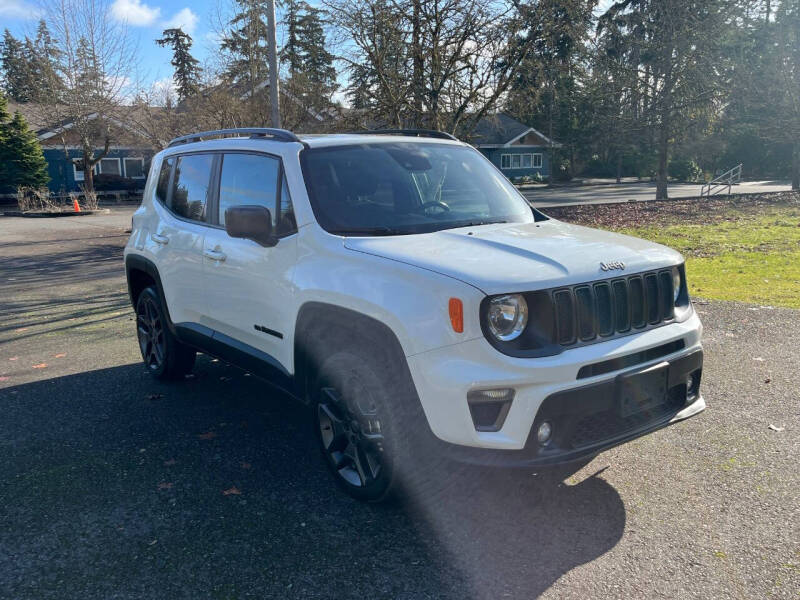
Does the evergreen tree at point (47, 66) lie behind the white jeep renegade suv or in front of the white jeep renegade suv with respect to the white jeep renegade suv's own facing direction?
behind

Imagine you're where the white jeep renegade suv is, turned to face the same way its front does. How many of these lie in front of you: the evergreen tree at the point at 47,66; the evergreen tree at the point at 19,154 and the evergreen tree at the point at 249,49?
0

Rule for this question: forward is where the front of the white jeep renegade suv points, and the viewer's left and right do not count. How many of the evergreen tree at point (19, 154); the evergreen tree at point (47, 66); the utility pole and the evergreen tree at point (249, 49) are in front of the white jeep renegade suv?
0

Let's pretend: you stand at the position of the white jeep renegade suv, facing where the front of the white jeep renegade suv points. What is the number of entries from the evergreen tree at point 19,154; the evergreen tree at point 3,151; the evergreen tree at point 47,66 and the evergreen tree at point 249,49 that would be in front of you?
0

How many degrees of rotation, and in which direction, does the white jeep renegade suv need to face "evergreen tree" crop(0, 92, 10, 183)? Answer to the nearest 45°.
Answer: approximately 180°

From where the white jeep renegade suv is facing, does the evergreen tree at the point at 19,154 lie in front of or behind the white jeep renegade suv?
behind

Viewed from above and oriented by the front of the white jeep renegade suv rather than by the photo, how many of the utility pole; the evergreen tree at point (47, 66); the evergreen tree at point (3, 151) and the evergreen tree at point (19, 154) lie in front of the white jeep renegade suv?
0

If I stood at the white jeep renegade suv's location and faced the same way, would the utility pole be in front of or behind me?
behind

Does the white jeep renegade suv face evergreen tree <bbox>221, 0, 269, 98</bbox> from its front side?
no

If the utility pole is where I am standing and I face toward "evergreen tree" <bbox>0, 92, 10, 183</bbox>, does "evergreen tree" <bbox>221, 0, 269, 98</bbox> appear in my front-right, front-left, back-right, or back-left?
front-right

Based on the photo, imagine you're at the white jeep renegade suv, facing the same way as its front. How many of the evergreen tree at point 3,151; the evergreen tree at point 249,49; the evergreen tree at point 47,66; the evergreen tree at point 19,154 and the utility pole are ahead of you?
0

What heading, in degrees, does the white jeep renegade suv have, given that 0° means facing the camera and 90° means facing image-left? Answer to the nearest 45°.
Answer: approximately 315°
